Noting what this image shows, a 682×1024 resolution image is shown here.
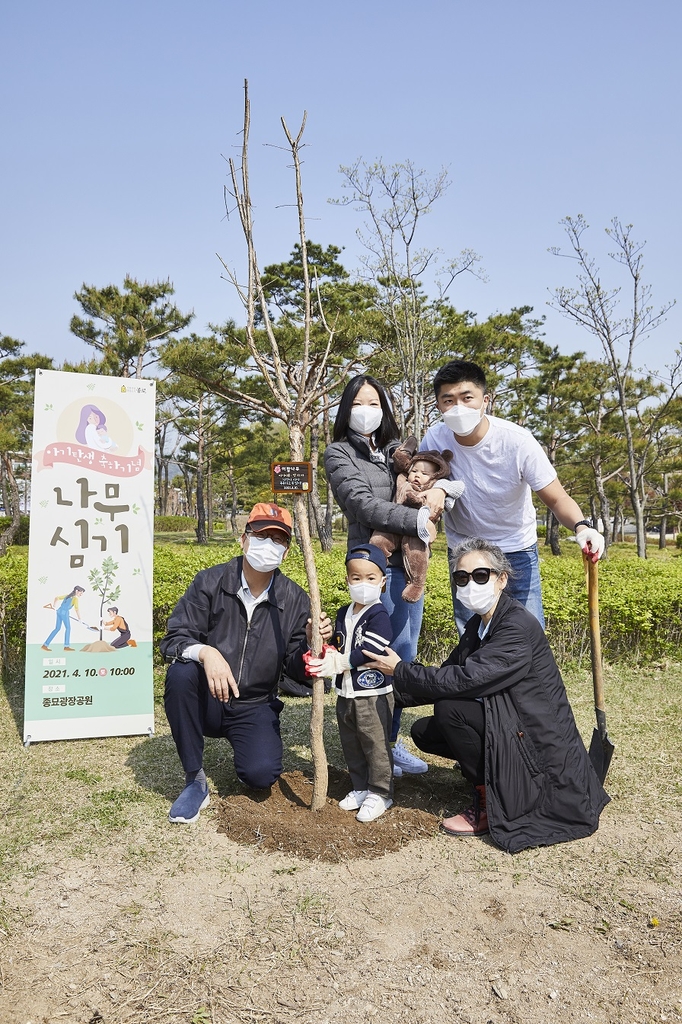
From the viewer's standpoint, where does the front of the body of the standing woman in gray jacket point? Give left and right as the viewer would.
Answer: facing the viewer and to the right of the viewer

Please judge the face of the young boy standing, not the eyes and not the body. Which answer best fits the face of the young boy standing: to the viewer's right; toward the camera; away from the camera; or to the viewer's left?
toward the camera

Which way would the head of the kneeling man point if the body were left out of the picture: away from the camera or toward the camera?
toward the camera

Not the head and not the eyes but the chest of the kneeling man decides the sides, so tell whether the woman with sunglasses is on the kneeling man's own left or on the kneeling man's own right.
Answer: on the kneeling man's own left

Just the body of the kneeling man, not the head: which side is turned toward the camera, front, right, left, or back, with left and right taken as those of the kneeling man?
front

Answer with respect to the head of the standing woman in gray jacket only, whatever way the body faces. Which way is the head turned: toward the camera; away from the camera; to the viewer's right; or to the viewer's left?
toward the camera

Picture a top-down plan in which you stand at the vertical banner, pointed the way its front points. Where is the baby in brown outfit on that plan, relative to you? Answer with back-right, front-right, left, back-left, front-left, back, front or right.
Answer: front-left

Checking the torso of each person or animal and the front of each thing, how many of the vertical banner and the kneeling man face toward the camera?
2

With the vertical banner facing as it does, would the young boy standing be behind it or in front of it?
in front

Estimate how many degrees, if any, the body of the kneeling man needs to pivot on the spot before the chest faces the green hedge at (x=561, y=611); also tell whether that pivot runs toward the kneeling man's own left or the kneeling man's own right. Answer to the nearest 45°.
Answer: approximately 135° to the kneeling man's own left

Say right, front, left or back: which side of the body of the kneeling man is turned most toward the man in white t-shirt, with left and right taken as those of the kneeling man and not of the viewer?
left

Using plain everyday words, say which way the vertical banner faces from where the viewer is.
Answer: facing the viewer

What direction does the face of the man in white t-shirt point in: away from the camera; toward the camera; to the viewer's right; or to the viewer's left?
toward the camera

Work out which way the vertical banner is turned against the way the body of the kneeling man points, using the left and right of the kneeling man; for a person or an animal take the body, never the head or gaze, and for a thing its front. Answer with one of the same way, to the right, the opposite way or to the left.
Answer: the same way
